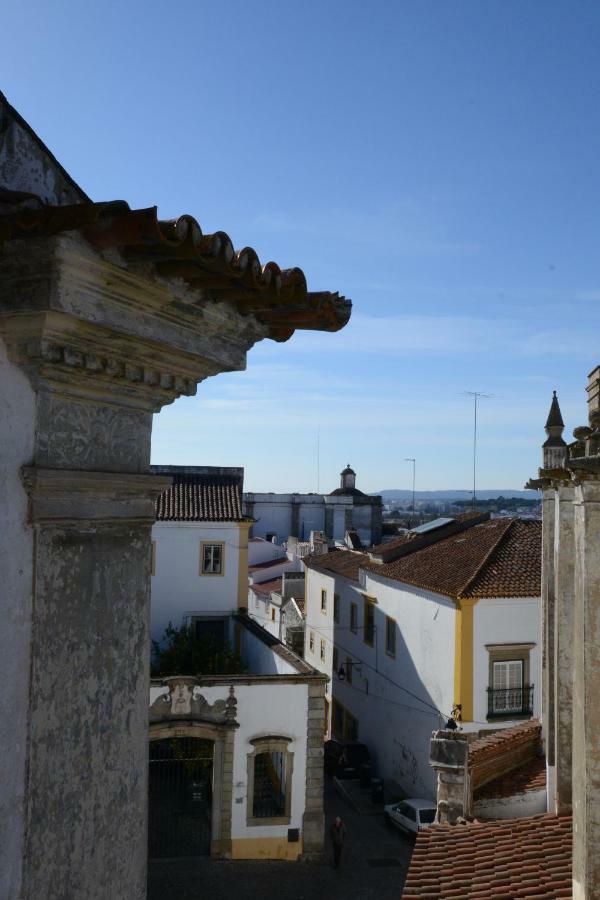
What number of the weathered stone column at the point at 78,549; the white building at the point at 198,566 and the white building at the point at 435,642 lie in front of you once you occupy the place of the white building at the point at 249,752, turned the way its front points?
1

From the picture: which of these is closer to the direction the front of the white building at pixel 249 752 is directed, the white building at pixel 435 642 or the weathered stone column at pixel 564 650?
the weathered stone column

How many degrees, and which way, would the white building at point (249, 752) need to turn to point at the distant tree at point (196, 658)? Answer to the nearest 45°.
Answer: approximately 180°

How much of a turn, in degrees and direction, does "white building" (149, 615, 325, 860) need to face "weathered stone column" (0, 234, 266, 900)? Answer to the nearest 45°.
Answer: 0° — it already faces it

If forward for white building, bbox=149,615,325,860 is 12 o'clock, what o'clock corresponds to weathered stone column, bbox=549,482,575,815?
The weathered stone column is roughly at 11 o'clock from the white building.

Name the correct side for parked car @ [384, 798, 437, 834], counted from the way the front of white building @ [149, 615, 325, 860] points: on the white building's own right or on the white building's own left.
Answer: on the white building's own left

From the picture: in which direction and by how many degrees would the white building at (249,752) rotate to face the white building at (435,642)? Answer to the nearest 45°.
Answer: approximately 135° to its left

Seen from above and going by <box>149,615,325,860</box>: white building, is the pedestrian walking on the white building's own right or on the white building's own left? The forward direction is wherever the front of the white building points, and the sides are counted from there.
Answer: on the white building's own left

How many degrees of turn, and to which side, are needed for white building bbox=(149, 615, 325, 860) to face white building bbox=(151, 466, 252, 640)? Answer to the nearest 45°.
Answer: approximately 180°

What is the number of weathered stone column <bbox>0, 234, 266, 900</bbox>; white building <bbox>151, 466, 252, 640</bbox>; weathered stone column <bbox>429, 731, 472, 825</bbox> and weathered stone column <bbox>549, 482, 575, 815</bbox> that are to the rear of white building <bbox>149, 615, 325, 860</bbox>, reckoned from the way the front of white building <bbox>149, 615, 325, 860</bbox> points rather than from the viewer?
1

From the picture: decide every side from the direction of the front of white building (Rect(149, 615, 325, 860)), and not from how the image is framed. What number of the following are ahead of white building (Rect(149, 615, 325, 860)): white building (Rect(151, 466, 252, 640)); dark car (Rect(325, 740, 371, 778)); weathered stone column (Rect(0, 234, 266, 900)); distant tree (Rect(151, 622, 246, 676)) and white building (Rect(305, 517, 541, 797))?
1

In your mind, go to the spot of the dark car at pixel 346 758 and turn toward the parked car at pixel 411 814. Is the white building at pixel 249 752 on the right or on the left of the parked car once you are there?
right

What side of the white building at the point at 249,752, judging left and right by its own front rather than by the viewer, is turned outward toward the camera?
front

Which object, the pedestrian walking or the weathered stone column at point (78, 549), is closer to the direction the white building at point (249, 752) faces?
the weathered stone column
